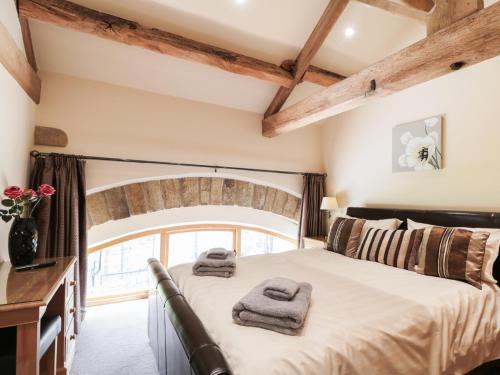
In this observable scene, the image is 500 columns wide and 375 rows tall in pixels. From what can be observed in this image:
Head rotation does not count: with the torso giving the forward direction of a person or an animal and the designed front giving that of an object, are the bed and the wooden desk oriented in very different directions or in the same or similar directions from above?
very different directions

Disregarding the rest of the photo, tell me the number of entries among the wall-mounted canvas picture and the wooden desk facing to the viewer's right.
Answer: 1

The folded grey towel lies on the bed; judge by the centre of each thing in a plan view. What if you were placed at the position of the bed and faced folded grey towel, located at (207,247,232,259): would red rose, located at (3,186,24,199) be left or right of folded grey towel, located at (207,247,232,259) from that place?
left

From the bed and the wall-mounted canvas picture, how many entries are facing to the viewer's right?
0

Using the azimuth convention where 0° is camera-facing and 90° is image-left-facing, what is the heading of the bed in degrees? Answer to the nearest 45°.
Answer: approximately 45°

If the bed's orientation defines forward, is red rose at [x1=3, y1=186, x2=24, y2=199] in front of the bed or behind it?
in front

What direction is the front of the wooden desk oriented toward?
to the viewer's right

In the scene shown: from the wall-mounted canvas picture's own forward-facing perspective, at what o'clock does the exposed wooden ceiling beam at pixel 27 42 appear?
The exposed wooden ceiling beam is roughly at 12 o'clock from the wall-mounted canvas picture.

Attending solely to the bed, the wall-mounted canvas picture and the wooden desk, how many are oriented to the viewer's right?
1

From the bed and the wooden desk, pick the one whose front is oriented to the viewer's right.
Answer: the wooden desk

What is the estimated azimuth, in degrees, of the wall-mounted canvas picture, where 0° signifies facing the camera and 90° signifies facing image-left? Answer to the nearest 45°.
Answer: approximately 45°

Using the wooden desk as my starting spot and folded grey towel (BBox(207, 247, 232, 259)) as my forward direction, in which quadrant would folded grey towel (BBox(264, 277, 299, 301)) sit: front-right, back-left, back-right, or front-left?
front-right

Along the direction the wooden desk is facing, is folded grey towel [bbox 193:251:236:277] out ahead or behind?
ahead

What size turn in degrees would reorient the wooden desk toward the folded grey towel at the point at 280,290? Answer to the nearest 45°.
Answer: approximately 45° to its right

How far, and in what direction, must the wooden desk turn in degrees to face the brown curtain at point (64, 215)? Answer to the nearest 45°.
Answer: approximately 90° to its left
